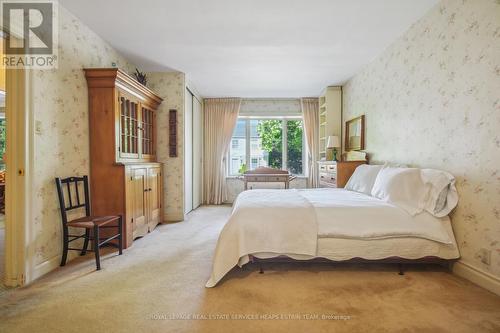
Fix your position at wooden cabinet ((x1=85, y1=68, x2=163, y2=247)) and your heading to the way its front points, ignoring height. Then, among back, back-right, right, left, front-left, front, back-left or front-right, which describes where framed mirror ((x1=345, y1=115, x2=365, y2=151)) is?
front-left

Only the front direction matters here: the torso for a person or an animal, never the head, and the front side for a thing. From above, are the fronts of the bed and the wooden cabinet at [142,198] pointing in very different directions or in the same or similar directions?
very different directions

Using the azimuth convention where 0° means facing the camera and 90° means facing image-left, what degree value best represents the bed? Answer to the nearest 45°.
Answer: approximately 90°

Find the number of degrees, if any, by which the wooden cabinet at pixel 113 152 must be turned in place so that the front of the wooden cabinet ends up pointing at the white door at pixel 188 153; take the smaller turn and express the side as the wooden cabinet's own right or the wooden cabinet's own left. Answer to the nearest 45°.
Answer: approximately 90° to the wooden cabinet's own left

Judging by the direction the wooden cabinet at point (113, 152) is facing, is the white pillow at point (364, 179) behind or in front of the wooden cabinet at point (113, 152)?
in front

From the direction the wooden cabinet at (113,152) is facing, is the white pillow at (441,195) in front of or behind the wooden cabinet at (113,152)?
in front

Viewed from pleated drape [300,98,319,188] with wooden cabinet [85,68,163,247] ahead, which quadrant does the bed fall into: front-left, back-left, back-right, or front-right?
front-left

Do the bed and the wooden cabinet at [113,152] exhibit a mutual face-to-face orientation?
yes

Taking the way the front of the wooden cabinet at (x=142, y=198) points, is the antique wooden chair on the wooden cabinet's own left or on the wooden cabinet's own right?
on the wooden cabinet's own right

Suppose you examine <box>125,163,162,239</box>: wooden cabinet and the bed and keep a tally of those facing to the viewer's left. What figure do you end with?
1

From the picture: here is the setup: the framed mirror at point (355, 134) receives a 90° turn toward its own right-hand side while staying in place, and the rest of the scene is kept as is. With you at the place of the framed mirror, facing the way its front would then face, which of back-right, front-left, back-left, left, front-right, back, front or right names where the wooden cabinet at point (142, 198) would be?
left

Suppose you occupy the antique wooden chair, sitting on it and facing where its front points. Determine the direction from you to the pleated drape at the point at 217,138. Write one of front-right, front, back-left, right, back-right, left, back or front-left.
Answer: left

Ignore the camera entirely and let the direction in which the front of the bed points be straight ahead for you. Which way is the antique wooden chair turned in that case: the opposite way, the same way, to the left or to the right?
the opposite way

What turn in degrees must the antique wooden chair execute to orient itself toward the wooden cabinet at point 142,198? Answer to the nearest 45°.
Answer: approximately 90° to its left

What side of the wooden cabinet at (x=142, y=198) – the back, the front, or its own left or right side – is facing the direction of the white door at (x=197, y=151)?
left

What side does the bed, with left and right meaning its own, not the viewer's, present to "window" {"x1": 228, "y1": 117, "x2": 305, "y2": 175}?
right
